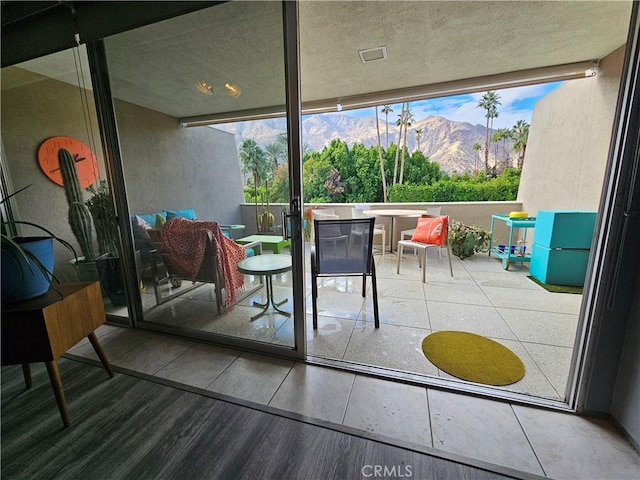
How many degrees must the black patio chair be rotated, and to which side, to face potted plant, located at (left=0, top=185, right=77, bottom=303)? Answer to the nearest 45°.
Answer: approximately 135° to its left

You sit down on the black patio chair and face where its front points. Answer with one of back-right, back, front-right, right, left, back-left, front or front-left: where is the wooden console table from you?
back-left

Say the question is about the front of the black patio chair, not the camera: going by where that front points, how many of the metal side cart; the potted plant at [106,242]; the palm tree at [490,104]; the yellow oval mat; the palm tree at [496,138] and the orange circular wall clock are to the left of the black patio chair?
2

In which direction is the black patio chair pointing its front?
away from the camera

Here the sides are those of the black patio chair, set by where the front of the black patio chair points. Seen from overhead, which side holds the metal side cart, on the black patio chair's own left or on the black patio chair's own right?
on the black patio chair's own right

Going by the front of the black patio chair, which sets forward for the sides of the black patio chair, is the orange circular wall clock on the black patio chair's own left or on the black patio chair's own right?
on the black patio chair's own left

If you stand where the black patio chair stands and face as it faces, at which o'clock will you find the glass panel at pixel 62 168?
The glass panel is roughly at 9 o'clock from the black patio chair.

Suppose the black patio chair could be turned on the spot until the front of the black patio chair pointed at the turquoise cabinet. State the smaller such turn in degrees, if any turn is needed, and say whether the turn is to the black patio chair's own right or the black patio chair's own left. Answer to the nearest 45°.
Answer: approximately 90° to the black patio chair's own right

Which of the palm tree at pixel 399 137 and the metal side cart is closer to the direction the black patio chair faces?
the palm tree
